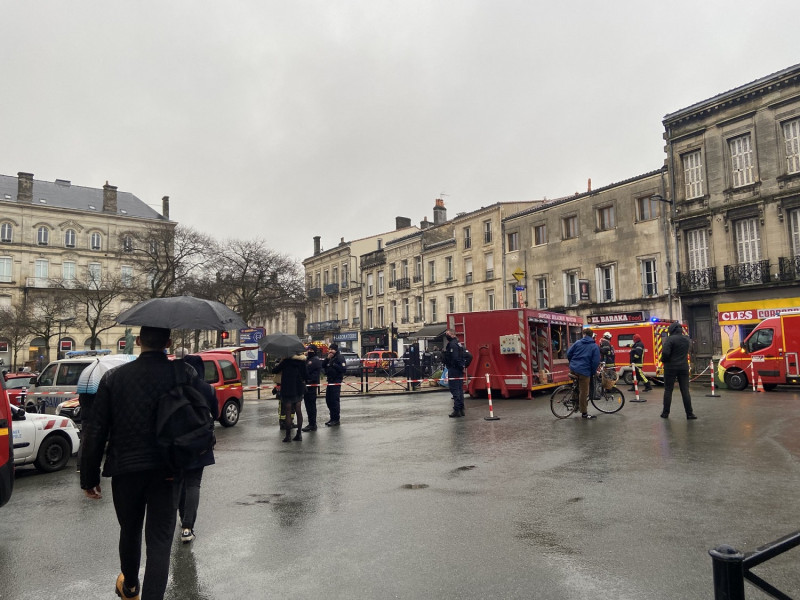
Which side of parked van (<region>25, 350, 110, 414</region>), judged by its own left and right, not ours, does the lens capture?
left

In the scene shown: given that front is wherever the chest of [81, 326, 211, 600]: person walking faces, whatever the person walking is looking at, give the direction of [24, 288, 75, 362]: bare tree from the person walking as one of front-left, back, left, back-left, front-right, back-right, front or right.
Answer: front

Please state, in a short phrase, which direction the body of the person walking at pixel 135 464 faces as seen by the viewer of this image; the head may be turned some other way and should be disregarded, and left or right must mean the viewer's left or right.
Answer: facing away from the viewer

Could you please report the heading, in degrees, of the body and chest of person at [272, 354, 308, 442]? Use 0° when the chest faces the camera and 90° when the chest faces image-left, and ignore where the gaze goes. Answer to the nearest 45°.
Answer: approximately 180°

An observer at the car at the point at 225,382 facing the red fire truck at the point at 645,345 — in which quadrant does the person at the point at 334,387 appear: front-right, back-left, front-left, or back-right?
front-right

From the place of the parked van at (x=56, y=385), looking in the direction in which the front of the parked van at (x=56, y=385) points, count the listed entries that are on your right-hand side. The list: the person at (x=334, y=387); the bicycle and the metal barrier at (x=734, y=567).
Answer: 0

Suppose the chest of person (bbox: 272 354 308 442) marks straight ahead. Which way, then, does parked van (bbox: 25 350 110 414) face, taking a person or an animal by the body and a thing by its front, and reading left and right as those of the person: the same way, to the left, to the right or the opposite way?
to the left

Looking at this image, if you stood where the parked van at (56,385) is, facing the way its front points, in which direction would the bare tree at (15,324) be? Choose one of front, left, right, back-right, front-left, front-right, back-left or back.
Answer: right

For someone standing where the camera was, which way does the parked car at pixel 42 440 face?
facing to the right of the viewer

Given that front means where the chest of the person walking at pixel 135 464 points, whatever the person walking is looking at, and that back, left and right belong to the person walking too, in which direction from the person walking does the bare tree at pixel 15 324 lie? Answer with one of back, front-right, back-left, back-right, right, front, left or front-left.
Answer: front

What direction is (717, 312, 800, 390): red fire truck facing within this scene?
to the viewer's left
